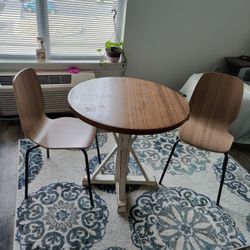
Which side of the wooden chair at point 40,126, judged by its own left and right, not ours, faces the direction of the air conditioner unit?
left

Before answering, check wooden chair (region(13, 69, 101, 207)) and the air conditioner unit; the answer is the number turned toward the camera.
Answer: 1

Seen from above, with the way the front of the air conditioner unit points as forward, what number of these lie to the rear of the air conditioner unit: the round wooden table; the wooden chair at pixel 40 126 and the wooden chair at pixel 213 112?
0

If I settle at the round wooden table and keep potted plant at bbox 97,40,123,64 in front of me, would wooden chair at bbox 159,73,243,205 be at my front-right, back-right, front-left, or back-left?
front-right

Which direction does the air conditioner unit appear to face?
toward the camera

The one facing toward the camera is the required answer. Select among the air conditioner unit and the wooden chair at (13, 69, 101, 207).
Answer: the air conditioner unit

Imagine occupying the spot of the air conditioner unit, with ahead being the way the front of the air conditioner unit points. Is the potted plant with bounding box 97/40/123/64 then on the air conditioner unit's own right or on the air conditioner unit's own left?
on the air conditioner unit's own left

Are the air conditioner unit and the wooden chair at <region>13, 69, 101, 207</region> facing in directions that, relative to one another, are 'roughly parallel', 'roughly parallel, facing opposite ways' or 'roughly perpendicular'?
roughly perpendicular

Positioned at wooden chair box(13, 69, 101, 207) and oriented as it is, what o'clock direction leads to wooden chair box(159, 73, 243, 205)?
wooden chair box(159, 73, 243, 205) is roughly at 12 o'clock from wooden chair box(13, 69, 101, 207).

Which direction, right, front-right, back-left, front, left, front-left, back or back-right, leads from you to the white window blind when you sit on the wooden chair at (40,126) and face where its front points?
left

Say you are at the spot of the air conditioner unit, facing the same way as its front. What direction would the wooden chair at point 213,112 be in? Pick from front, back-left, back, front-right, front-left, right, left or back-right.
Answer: front-left

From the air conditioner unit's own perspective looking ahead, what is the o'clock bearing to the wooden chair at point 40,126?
The wooden chair is roughly at 12 o'clock from the air conditioner unit.

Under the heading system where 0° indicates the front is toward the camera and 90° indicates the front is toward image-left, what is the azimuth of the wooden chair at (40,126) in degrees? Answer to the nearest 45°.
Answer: approximately 270°

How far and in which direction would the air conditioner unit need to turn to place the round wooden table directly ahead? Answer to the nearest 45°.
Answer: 0° — it already faces it
